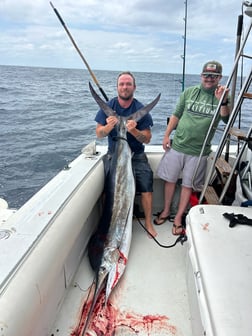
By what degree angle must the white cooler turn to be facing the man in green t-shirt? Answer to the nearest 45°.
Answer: approximately 90° to its right

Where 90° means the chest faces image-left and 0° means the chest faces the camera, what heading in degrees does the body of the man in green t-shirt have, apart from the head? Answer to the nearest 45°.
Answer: approximately 0°

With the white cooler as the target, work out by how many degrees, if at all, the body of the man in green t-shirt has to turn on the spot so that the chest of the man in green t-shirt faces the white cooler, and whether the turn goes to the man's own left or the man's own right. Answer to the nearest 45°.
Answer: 0° — they already face it

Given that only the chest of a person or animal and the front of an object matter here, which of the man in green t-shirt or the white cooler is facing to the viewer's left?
the white cooler

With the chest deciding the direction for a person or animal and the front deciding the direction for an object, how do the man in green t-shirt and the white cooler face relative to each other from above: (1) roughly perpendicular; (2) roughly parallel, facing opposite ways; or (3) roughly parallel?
roughly perpendicular

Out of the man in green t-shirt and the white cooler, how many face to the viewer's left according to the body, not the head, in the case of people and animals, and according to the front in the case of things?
1

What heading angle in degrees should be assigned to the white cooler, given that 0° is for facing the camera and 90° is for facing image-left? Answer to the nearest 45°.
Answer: approximately 90°
